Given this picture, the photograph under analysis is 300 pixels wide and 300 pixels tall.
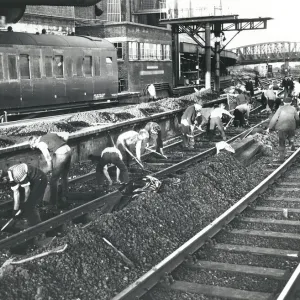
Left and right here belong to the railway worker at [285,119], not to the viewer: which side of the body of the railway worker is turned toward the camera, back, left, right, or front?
back

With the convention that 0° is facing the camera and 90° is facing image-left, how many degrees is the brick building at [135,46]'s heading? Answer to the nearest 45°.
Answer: approximately 315°

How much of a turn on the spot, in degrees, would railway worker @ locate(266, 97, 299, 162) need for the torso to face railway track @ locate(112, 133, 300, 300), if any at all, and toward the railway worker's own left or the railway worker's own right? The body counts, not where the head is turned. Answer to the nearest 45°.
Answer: approximately 180°

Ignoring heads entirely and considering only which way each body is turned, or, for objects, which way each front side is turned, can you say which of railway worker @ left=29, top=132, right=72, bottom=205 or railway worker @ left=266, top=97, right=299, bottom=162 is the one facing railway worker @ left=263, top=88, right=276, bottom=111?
railway worker @ left=266, top=97, right=299, bottom=162

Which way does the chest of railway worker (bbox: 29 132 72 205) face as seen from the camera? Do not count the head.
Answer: to the viewer's left

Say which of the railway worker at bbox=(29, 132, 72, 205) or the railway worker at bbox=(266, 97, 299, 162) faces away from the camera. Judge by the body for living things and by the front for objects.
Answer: the railway worker at bbox=(266, 97, 299, 162)

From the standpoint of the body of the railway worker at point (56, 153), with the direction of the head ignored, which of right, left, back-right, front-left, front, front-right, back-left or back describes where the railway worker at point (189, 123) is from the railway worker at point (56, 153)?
back-right

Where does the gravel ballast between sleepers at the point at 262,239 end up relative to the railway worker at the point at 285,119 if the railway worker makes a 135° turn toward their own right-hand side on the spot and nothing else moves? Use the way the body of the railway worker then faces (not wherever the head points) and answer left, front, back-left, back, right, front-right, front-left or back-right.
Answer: front-right

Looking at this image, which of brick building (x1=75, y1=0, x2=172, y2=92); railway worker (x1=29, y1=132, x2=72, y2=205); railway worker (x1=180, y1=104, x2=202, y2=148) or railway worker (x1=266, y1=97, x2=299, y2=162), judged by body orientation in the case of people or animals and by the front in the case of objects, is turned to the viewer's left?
railway worker (x1=29, y1=132, x2=72, y2=205)
